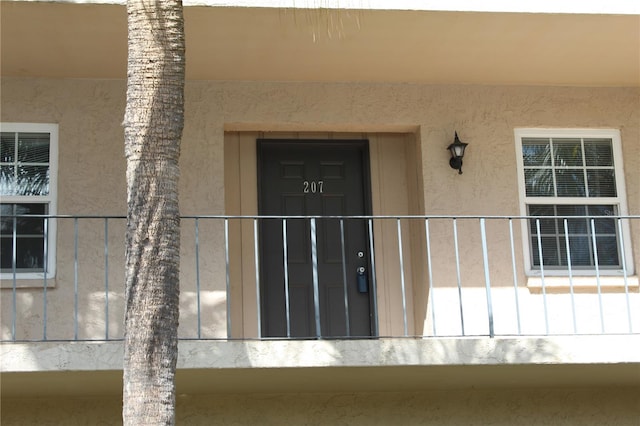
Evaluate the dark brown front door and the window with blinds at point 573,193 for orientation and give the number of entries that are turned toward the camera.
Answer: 2

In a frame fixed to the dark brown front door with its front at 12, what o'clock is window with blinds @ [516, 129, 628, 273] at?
The window with blinds is roughly at 9 o'clock from the dark brown front door.

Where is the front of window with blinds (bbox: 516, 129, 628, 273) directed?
toward the camera

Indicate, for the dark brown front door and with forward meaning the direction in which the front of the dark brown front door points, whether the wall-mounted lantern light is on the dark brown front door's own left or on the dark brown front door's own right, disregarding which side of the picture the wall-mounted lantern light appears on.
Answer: on the dark brown front door's own left
